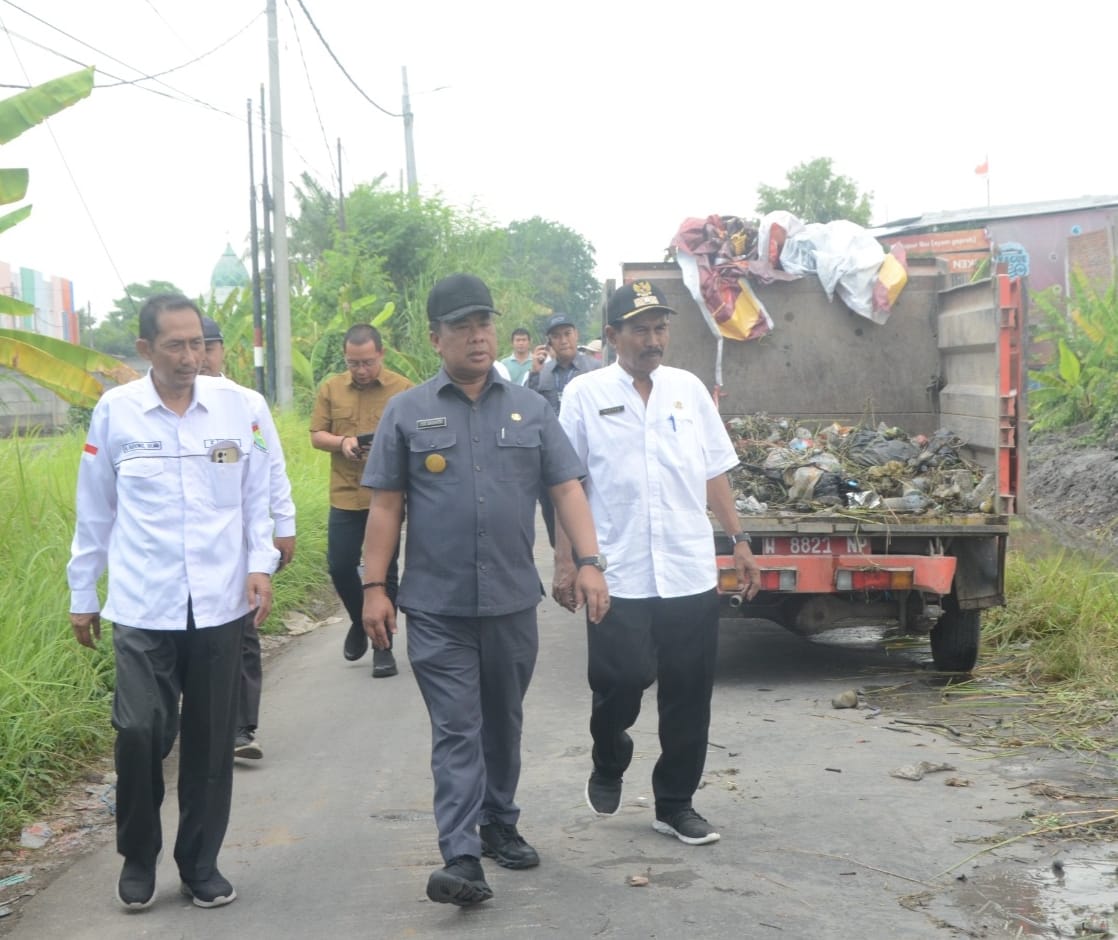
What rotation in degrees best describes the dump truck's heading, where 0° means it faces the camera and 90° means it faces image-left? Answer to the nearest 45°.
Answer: approximately 180°

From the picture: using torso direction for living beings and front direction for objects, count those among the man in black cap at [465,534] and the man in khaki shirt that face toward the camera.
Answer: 2

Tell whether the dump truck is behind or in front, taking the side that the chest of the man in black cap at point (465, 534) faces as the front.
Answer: behind

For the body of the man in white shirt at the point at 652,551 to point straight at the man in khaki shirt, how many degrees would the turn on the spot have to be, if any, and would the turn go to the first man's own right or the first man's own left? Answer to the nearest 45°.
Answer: approximately 135° to the first man's own right

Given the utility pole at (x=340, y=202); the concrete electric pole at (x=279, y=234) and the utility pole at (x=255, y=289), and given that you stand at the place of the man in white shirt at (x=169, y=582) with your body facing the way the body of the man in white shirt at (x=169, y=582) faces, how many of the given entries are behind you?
3

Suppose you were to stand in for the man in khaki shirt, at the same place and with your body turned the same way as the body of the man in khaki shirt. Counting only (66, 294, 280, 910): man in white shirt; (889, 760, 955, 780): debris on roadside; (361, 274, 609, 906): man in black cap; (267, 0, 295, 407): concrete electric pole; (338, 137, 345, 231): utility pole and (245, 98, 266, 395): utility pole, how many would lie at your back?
3

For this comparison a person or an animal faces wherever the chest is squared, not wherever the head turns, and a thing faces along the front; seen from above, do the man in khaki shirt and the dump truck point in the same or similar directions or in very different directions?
very different directions

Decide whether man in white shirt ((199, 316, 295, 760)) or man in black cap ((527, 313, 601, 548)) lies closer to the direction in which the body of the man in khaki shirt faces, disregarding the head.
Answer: the man in white shirt

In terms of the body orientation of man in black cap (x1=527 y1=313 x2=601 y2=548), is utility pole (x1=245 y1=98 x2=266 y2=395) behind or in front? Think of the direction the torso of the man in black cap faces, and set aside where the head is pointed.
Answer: behind

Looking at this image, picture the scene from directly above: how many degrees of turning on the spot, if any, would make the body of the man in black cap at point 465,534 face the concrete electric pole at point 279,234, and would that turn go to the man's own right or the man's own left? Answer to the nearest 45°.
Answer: approximately 180°

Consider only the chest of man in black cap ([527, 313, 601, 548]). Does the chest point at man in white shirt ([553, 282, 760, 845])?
yes

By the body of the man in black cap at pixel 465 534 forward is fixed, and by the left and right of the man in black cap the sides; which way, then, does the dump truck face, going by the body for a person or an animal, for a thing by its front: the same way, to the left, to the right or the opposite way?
the opposite way
